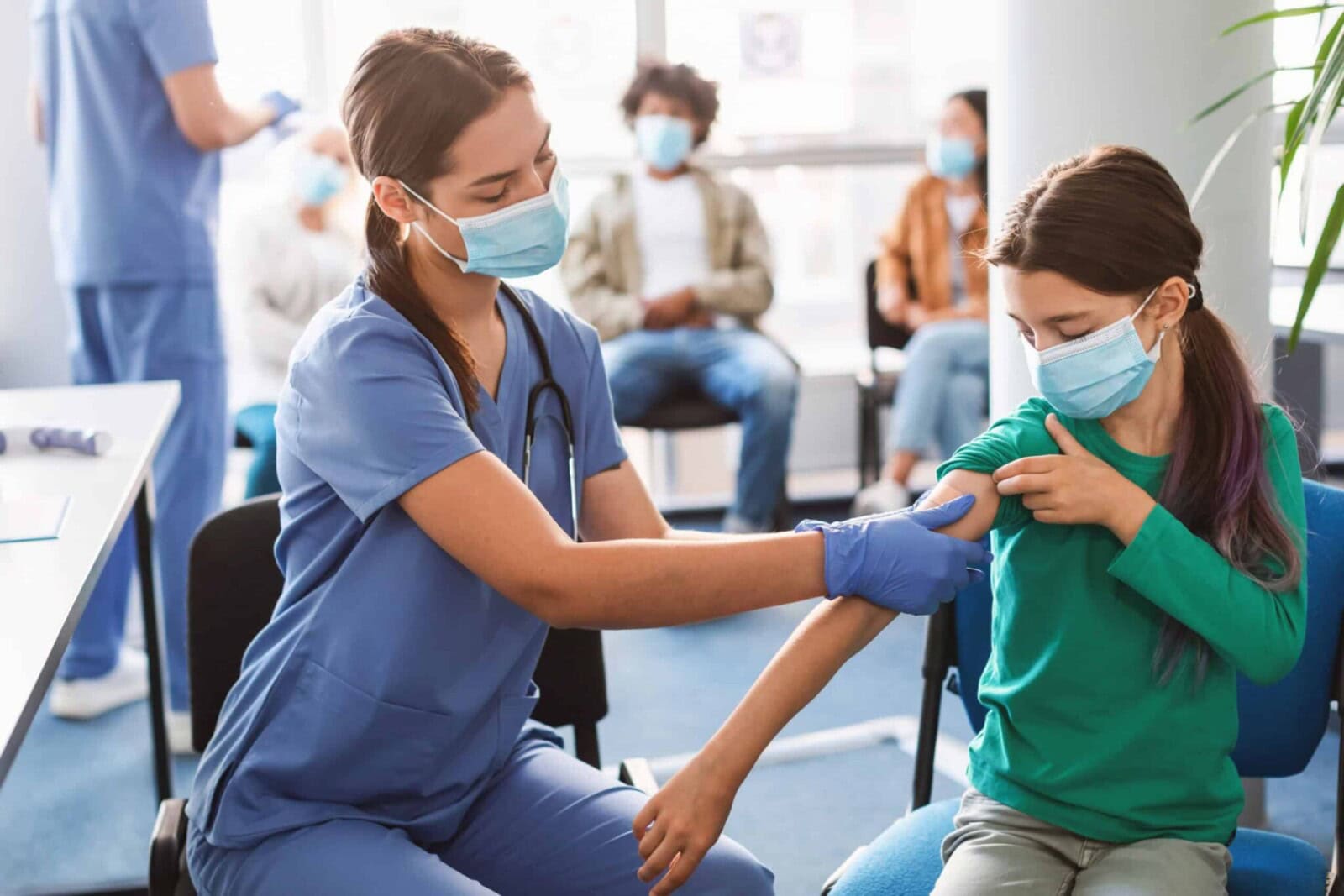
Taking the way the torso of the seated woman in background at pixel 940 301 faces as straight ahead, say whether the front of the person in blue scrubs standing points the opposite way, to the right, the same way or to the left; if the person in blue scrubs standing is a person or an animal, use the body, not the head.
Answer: the opposite way

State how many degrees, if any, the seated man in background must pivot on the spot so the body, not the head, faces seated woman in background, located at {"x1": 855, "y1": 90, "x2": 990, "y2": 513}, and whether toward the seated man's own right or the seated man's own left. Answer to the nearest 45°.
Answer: approximately 90° to the seated man's own left

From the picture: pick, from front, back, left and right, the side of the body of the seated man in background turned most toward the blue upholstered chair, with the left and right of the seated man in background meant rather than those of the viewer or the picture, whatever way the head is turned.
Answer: front

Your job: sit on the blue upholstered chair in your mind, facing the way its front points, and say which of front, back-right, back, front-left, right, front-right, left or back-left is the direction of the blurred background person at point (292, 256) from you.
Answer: right

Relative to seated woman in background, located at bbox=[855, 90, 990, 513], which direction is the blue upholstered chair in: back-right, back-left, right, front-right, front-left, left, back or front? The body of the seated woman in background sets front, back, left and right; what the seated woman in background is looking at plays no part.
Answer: front

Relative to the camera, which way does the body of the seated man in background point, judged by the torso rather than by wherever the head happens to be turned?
toward the camera
